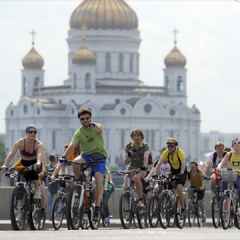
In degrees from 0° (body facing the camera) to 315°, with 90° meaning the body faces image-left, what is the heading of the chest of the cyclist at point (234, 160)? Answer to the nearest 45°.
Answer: approximately 45°

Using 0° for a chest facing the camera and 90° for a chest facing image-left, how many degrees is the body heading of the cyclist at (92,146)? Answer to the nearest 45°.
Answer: approximately 45°

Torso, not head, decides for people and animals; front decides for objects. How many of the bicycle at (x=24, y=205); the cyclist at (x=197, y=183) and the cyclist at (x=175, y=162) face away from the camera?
0

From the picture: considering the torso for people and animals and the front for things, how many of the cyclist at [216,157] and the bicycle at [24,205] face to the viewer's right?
0

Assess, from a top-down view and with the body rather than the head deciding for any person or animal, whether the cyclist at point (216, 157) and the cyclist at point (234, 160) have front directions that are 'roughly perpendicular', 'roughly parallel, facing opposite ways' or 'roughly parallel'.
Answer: roughly parallel

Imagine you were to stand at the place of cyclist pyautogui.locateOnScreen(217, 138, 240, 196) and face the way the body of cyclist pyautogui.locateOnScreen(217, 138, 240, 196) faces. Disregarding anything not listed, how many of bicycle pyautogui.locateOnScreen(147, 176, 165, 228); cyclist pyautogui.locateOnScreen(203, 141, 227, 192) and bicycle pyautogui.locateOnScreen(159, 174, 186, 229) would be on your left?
0

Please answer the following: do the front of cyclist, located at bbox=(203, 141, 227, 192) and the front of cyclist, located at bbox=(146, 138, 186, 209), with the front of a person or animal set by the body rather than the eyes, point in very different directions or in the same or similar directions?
same or similar directions

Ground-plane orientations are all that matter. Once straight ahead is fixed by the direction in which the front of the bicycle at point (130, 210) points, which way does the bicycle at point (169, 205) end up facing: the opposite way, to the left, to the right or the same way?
the same way

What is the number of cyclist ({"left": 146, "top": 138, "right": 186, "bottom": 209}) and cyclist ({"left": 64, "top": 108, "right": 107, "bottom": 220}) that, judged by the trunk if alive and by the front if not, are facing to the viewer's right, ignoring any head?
0

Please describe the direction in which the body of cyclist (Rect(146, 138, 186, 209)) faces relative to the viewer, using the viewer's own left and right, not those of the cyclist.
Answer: facing the viewer and to the left of the viewer

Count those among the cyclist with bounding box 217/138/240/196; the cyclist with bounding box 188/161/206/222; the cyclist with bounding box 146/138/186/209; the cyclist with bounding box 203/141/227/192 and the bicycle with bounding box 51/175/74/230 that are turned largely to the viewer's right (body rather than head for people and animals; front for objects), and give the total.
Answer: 0

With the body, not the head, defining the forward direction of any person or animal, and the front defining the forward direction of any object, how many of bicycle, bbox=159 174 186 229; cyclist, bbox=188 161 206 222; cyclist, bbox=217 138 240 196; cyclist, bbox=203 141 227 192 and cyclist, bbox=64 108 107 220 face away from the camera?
0
